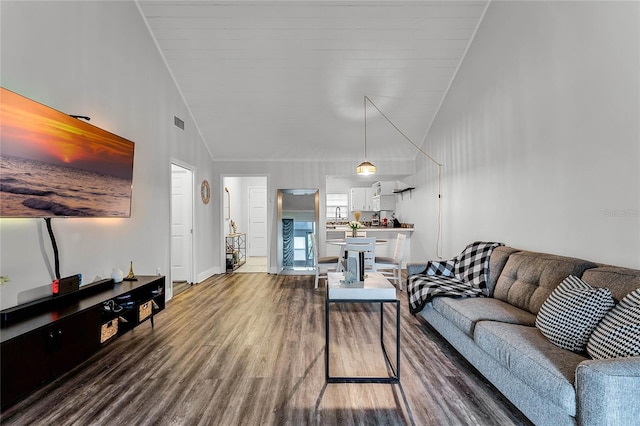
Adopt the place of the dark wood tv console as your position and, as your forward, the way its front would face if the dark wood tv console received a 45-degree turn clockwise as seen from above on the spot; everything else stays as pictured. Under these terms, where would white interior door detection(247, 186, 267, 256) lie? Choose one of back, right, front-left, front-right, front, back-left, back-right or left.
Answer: back-left

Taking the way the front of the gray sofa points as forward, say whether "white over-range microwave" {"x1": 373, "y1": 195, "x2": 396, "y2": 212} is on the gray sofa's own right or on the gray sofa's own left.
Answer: on the gray sofa's own right

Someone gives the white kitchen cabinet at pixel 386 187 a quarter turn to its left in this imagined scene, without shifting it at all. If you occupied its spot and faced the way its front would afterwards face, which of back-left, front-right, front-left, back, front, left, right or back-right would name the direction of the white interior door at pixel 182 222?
back-right

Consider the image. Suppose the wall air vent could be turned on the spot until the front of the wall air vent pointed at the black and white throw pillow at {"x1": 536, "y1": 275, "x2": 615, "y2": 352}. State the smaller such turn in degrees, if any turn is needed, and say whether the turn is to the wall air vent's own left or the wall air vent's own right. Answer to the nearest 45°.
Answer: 0° — it already faces it

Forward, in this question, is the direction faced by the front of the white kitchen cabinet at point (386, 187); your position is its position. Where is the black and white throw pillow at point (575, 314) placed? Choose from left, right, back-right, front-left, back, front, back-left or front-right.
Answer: front

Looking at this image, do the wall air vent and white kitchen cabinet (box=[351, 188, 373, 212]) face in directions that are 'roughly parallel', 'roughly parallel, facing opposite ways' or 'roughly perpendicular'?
roughly perpendicular

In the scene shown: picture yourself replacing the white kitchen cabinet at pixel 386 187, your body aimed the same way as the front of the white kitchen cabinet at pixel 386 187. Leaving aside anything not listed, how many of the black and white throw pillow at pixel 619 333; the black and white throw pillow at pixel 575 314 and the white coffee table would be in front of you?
3

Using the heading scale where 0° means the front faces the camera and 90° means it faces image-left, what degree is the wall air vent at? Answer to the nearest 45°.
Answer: approximately 315°

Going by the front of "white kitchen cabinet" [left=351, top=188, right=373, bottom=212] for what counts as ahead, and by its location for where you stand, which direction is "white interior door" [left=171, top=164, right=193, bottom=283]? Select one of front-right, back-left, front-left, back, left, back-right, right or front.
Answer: front-right

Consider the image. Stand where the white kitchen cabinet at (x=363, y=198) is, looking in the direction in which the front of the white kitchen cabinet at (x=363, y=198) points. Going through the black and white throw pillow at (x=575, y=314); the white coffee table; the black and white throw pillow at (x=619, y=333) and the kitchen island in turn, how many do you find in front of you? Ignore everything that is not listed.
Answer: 4

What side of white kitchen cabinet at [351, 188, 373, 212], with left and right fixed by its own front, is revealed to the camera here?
front

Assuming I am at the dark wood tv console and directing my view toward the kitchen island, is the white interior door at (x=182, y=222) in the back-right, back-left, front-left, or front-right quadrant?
front-left

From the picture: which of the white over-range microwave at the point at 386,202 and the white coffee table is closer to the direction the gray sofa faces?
the white coffee table

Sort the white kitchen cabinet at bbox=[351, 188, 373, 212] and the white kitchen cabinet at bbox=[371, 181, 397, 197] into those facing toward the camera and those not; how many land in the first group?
2

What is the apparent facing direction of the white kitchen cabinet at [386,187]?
toward the camera

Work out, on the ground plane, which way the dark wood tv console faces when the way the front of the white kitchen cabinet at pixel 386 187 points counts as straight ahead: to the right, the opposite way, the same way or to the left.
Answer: to the left

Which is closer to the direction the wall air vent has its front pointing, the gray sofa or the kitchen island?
the gray sofa

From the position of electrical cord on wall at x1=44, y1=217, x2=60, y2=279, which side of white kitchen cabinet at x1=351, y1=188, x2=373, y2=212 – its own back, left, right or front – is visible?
front
